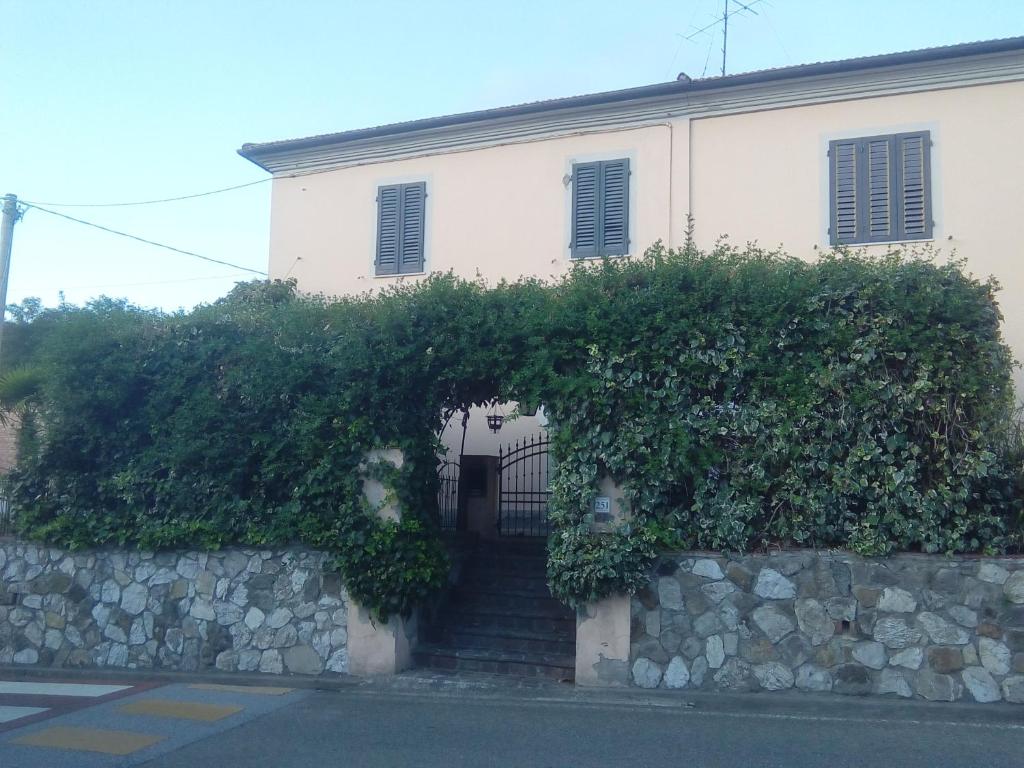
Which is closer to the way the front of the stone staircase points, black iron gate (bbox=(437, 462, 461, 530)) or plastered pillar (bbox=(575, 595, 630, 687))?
the plastered pillar

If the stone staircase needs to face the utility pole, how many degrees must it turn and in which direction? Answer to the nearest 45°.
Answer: approximately 135° to its right

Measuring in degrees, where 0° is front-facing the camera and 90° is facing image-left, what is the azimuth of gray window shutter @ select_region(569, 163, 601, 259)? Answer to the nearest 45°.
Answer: approximately 0°

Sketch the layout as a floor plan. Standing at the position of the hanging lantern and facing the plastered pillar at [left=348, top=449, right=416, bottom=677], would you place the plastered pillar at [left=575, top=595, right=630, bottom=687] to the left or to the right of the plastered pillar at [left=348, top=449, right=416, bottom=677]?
left

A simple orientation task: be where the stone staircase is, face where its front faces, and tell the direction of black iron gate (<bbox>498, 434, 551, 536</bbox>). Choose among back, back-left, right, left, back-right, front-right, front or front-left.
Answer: back

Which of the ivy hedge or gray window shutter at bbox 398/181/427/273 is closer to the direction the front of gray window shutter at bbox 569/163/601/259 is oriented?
the ivy hedge
